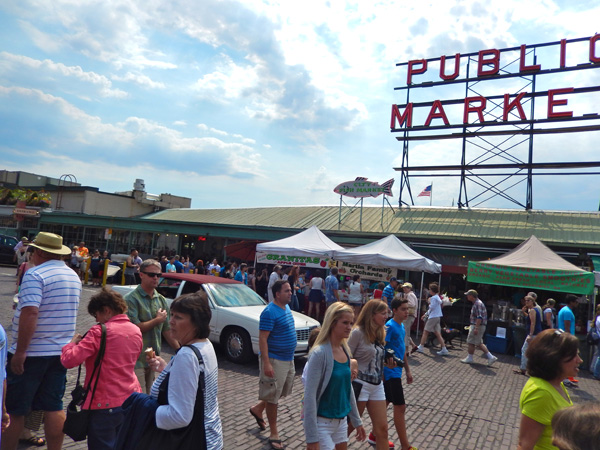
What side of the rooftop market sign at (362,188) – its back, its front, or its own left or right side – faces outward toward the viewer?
front

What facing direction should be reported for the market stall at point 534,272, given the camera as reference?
facing the viewer

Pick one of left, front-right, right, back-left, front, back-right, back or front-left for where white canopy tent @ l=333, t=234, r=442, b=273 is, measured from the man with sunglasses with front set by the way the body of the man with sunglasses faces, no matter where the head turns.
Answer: left

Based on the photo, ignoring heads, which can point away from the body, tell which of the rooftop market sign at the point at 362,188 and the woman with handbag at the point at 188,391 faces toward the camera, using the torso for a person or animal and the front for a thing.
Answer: the rooftop market sign

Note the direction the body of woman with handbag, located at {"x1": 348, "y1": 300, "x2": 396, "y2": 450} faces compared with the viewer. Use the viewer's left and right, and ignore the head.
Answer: facing the viewer and to the right of the viewer

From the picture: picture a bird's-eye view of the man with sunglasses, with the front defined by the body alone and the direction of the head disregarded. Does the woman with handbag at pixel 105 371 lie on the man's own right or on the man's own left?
on the man's own right

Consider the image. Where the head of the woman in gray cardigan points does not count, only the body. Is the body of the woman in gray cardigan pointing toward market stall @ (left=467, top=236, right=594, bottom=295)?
no

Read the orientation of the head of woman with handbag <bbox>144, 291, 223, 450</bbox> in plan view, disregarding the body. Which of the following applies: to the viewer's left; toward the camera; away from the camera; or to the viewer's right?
to the viewer's left

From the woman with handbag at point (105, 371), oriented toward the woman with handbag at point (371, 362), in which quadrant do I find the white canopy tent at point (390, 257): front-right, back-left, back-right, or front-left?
front-left

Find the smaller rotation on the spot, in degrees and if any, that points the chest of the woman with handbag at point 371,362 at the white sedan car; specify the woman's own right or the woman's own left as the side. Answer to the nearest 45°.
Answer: approximately 180°

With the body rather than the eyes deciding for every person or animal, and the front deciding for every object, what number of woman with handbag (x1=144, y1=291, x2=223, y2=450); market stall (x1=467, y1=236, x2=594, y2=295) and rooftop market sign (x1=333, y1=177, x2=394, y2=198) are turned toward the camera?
2

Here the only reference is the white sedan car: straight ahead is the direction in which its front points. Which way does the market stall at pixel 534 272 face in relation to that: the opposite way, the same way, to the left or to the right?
to the right

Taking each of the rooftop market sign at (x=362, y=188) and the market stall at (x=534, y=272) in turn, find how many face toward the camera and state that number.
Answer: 2

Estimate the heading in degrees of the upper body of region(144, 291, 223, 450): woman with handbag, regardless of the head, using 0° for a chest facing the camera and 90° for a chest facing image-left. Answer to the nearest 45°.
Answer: approximately 90°

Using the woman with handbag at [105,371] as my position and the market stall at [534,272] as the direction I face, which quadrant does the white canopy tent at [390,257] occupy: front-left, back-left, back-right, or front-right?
front-left

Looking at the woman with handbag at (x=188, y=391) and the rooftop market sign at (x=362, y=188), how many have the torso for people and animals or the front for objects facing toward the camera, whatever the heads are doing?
1

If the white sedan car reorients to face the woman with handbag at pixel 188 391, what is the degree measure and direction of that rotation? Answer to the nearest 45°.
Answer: approximately 45° to its right
